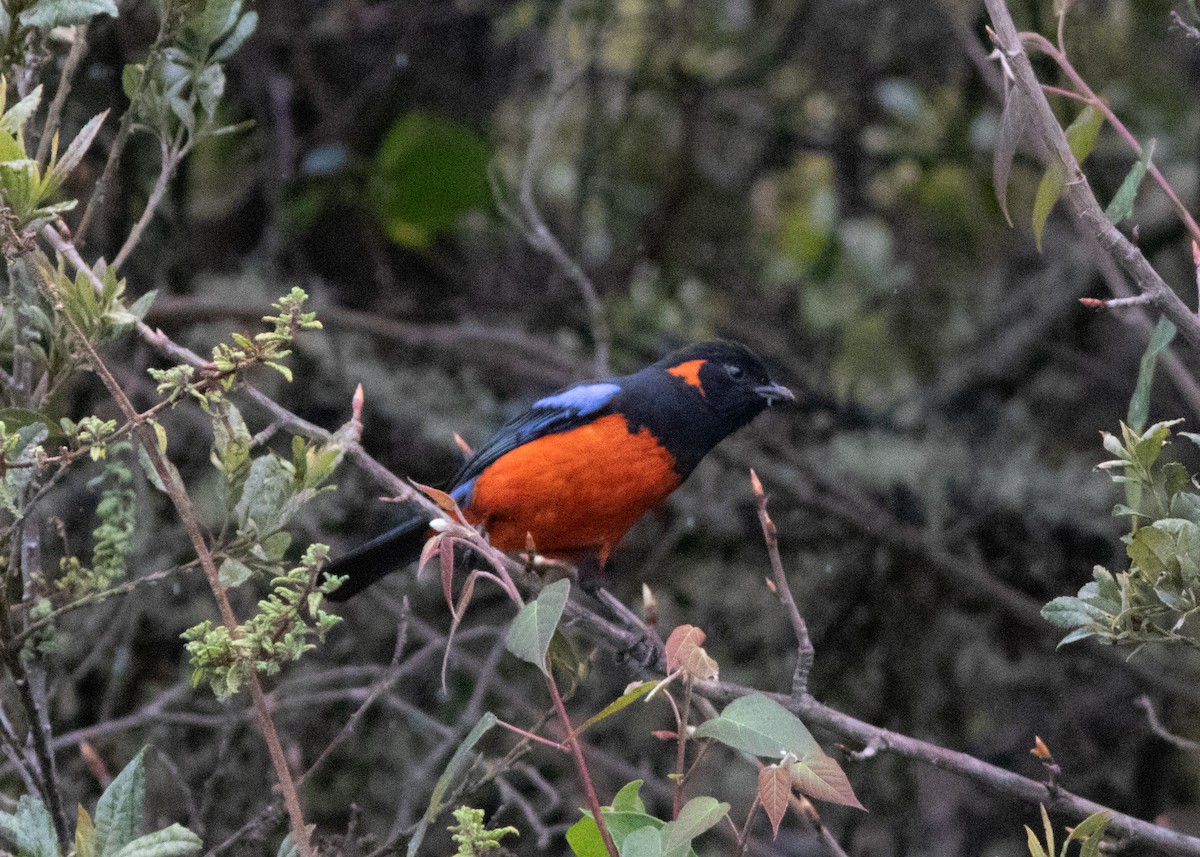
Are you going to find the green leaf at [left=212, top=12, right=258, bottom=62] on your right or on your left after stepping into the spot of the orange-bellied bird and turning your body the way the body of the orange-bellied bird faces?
on your right

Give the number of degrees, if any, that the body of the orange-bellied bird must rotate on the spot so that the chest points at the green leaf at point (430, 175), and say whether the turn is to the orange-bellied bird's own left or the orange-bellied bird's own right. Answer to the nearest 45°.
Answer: approximately 90° to the orange-bellied bird's own left

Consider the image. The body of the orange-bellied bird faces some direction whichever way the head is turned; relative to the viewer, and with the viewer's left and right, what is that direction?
facing to the right of the viewer
